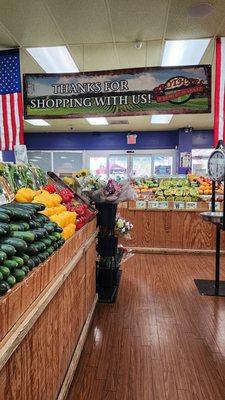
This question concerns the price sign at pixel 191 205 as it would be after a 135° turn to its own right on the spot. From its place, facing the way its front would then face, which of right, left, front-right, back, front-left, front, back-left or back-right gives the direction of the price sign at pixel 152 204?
front-left

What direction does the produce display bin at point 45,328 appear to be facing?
to the viewer's right

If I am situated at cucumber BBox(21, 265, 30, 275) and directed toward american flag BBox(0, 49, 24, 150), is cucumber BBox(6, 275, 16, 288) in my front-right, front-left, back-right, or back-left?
back-left

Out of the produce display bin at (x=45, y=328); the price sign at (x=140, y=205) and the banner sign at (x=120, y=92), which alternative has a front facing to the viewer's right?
the produce display bin

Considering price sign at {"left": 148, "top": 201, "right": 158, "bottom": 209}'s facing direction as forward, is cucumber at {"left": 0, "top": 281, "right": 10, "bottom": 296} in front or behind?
in front

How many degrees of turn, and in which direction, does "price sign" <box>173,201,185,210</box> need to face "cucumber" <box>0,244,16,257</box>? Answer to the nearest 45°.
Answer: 0° — it already faces it
